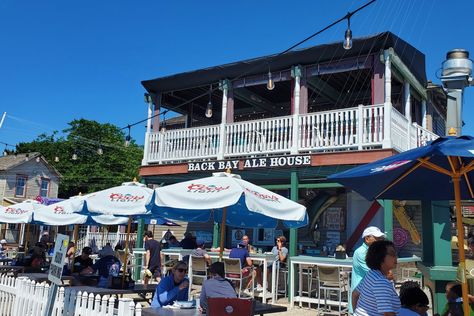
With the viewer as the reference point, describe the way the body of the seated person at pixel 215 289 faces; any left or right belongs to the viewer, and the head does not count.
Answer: facing away from the viewer

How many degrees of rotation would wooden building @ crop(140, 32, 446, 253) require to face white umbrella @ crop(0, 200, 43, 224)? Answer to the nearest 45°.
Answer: approximately 45° to its right

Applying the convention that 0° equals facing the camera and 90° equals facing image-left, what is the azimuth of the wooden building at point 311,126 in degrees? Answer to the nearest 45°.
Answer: approximately 45°

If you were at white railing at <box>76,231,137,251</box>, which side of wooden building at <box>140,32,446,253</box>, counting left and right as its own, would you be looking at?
right

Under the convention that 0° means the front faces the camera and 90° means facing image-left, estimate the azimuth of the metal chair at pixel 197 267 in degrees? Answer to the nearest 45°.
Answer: approximately 180°

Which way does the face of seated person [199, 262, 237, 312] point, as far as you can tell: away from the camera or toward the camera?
away from the camera

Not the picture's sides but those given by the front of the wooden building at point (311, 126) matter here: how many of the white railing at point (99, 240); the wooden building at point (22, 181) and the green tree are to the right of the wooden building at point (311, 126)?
3

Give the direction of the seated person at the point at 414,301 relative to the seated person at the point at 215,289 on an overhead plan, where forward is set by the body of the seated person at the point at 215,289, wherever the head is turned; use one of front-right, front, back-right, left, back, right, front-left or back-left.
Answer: back-right
